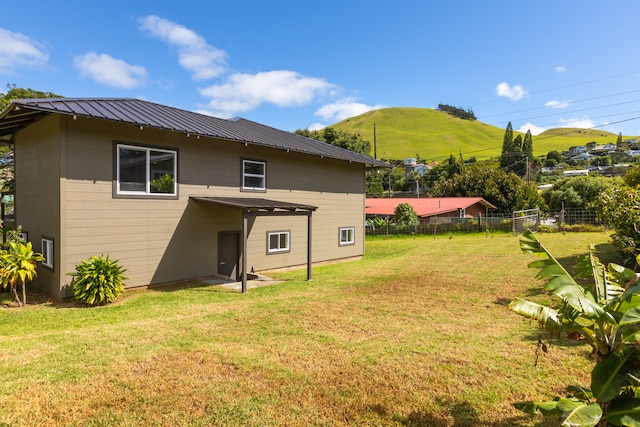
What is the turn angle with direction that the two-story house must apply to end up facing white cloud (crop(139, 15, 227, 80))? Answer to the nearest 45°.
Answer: approximately 135° to its left

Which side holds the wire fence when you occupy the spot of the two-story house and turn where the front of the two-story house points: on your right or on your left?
on your left

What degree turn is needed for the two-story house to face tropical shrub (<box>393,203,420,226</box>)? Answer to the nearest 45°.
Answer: approximately 90° to its left

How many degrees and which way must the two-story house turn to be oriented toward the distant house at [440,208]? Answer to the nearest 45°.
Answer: approximately 90° to its left

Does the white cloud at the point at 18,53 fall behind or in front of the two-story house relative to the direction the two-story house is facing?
behind
